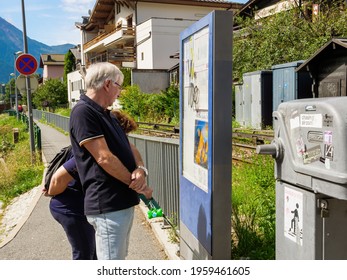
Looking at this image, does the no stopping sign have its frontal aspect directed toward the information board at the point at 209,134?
yes

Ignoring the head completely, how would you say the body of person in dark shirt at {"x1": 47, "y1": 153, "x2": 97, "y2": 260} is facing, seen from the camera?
to the viewer's right

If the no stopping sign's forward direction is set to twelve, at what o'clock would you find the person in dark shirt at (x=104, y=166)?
The person in dark shirt is roughly at 12 o'clock from the no stopping sign.

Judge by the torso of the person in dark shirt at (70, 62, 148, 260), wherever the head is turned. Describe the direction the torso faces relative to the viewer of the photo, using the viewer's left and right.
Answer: facing to the right of the viewer

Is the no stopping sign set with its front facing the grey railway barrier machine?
yes

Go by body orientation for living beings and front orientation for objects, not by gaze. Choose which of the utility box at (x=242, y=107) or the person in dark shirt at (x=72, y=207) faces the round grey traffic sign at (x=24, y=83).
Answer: the utility box

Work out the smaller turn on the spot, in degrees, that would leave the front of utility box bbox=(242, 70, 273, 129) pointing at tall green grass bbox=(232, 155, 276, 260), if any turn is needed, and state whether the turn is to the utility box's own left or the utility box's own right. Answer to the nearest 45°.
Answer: approximately 45° to the utility box's own left

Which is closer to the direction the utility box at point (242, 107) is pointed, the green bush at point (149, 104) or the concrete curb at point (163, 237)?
the concrete curb

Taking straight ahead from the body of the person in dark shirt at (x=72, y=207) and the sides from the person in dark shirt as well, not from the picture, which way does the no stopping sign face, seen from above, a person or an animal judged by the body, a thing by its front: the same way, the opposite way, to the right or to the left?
to the right

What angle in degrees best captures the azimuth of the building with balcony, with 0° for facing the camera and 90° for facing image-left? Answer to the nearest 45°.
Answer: approximately 45°

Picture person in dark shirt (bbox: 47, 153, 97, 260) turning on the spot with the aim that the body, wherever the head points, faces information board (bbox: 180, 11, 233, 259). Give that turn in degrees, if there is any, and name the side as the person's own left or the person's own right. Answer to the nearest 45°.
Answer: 0° — they already face it

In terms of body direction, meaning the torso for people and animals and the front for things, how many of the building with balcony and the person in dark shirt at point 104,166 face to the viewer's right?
1

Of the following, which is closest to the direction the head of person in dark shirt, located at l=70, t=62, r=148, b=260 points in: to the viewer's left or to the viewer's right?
to the viewer's right
